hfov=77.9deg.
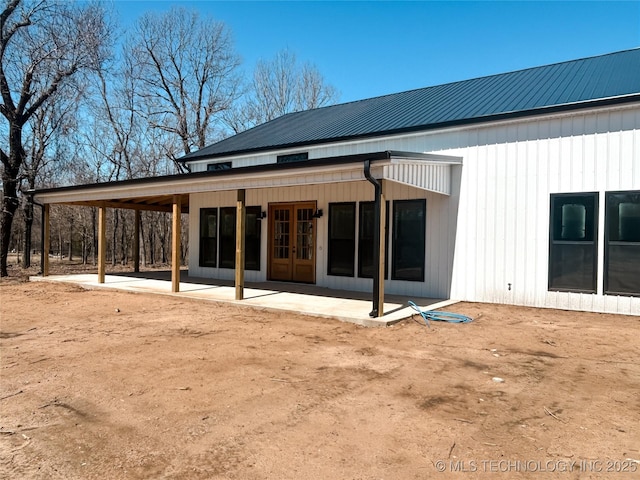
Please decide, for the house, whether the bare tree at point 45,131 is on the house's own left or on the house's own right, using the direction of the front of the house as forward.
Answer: on the house's own right

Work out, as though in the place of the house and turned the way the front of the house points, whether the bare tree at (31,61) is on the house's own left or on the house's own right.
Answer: on the house's own right

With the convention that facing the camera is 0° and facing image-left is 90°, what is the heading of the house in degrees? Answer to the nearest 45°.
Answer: approximately 45°
